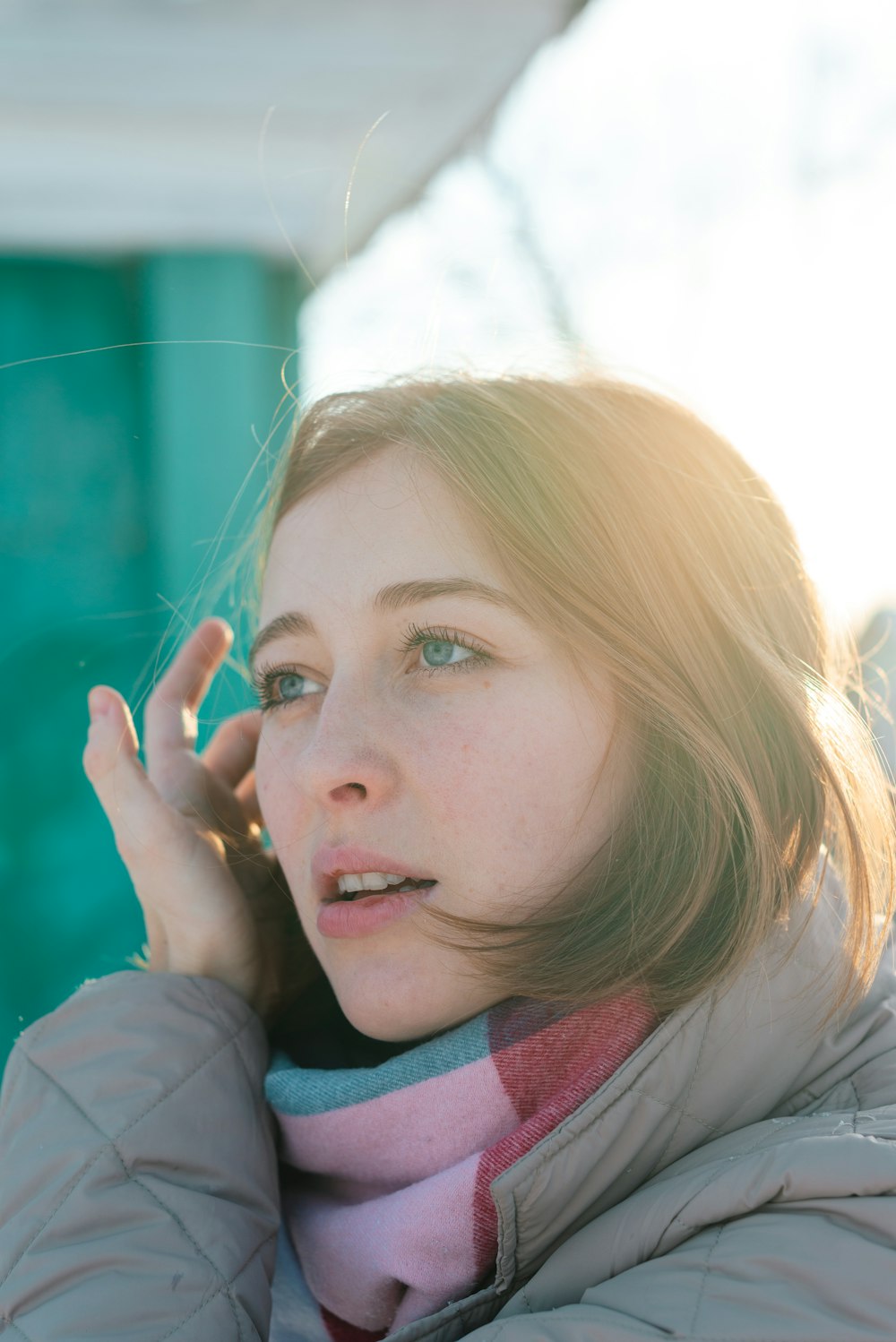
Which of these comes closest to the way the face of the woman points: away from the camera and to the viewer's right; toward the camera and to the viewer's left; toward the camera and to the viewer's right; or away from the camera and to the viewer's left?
toward the camera and to the viewer's left

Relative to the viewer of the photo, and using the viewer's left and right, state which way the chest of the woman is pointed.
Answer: facing the viewer and to the left of the viewer
